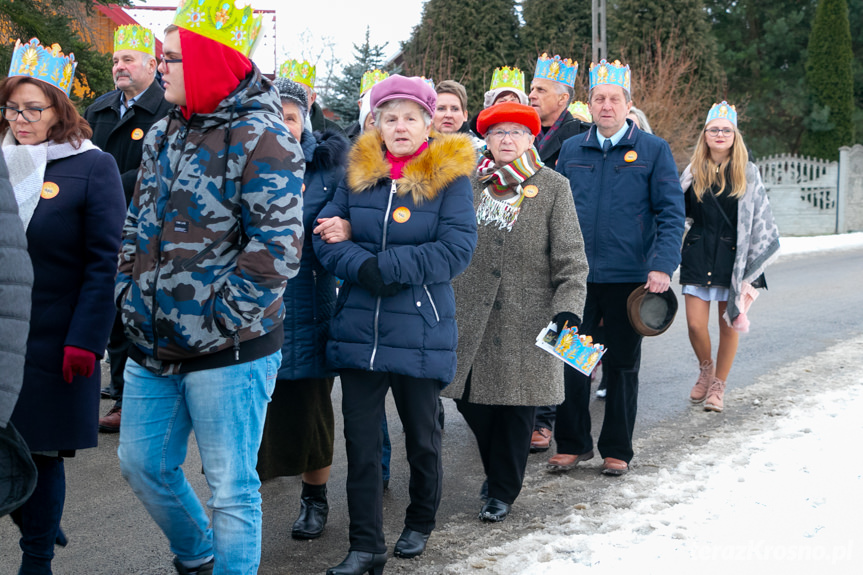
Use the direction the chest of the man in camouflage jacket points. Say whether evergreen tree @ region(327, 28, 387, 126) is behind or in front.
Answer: behind

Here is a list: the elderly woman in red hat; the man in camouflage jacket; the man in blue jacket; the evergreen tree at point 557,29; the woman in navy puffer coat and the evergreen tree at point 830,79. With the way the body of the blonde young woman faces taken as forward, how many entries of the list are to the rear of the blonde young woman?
2

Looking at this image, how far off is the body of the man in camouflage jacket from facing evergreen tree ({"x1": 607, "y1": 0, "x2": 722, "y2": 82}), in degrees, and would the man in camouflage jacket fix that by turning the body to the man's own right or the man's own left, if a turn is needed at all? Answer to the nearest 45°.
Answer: approximately 180°

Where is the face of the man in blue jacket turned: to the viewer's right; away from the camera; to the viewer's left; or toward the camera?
toward the camera

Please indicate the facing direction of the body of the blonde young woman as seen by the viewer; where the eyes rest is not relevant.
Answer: toward the camera

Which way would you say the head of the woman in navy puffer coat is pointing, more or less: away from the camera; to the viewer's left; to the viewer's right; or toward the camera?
toward the camera

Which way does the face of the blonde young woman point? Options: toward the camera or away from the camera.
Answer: toward the camera

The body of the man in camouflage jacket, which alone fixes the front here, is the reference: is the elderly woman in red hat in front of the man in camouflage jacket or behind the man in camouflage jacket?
behind

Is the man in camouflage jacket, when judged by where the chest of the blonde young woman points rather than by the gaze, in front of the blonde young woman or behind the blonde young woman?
in front

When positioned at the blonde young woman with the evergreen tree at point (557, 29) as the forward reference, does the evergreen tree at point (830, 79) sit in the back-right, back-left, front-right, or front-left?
front-right

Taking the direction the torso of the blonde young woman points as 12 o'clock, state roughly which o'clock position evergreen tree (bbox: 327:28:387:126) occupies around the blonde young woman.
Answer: The evergreen tree is roughly at 5 o'clock from the blonde young woman.

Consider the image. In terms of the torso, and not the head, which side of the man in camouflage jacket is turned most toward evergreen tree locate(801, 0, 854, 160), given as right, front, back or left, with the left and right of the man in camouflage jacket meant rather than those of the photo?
back

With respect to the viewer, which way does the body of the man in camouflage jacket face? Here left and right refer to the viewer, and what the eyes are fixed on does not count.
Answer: facing the viewer and to the left of the viewer

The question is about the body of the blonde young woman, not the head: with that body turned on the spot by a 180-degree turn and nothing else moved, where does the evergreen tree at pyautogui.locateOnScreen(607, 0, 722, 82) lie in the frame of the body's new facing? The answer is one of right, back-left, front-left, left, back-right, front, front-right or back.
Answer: front

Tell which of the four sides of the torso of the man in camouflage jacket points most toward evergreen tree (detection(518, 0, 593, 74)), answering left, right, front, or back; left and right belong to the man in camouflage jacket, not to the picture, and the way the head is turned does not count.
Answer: back

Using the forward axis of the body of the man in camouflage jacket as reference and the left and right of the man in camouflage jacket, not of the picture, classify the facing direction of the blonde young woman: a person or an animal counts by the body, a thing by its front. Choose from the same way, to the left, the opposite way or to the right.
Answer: the same way

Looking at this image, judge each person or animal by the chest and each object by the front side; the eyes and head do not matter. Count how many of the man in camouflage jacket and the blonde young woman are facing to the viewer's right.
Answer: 0

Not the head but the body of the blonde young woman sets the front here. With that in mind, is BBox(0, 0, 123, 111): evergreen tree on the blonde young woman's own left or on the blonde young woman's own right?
on the blonde young woman's own right
